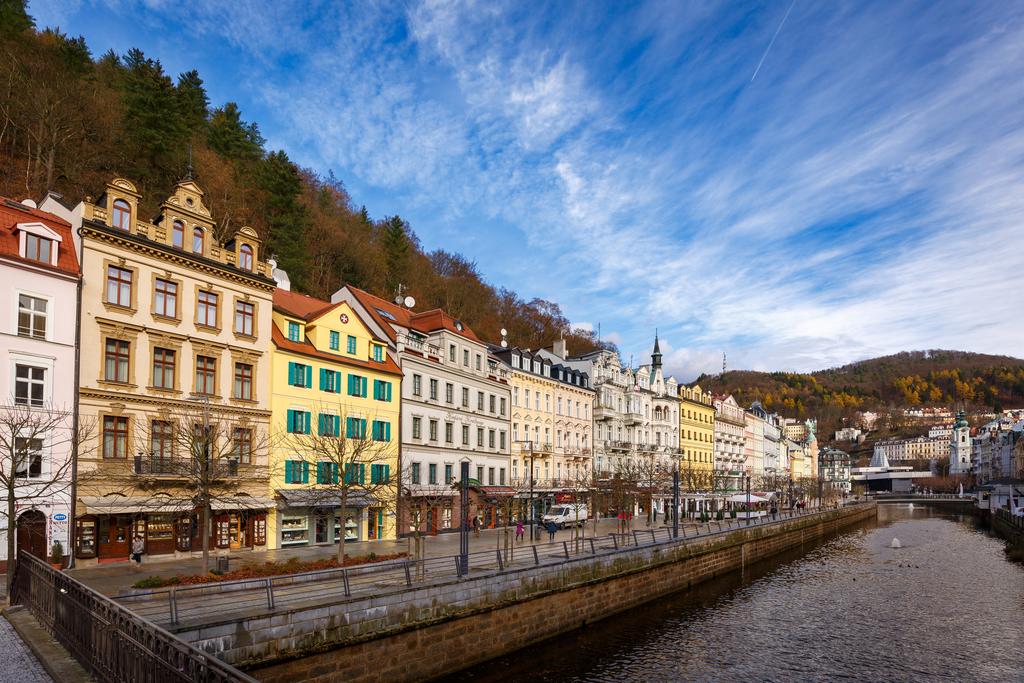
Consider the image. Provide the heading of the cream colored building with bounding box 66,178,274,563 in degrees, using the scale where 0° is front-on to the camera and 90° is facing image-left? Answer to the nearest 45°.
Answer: approximately 315°

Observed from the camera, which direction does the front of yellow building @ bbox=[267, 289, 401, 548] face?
facing the viewer and to the right of the viewer

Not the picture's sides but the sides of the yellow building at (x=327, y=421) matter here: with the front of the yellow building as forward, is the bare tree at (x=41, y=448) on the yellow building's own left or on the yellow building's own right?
on the yellow building's own right

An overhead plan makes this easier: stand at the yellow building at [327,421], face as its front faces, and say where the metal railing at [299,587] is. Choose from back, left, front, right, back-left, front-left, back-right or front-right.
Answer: front-right

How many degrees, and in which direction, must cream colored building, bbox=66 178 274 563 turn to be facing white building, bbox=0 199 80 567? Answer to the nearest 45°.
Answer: approximately 90° to its right

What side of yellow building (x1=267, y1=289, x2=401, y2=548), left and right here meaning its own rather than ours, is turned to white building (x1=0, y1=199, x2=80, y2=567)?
right

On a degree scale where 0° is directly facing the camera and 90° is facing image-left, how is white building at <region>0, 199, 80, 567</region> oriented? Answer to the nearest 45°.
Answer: approximately 315°

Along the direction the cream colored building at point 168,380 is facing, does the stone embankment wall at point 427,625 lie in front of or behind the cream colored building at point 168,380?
in front

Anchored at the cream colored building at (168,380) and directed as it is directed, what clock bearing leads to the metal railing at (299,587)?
The metal railing is roughly at 1 o'clock from the cream colored building.
